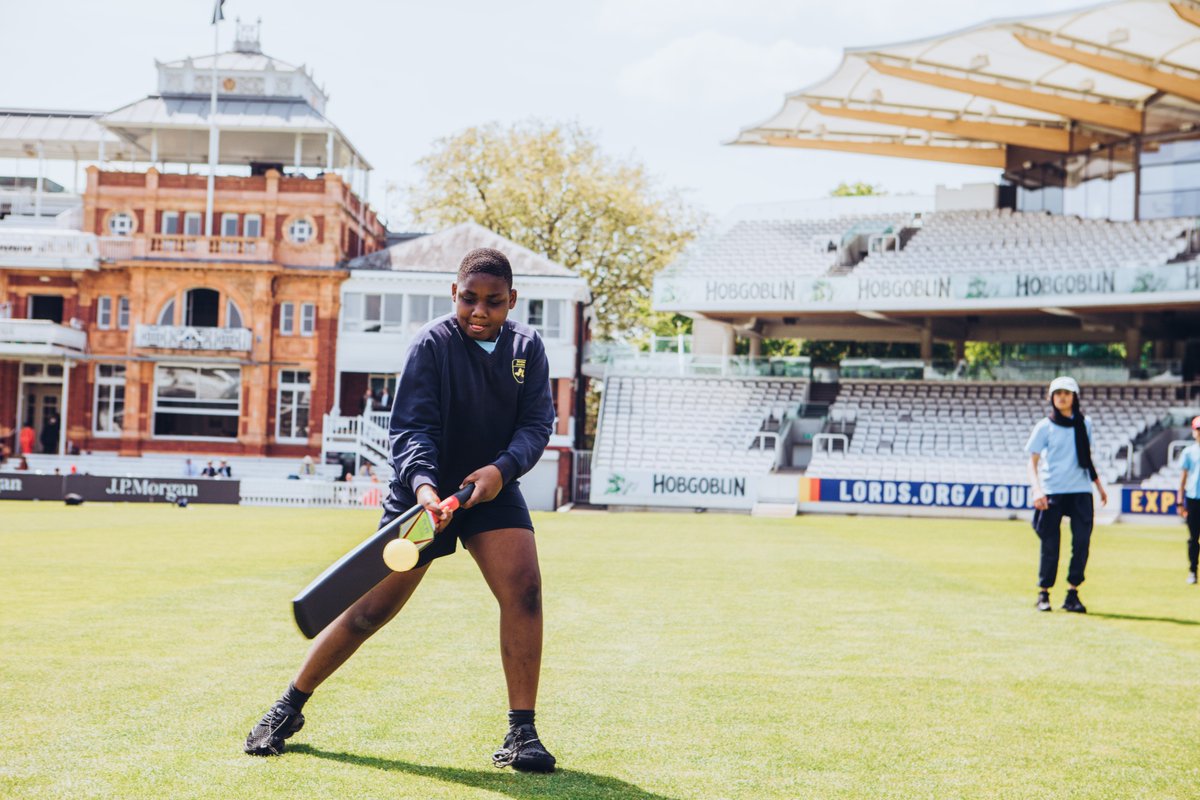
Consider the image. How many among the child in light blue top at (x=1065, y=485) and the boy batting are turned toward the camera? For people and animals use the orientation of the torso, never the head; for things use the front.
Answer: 2

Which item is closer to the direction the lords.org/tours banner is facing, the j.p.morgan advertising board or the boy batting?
the boy batting

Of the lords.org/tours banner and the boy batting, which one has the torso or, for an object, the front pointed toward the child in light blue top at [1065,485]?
the lords.org/tours banner

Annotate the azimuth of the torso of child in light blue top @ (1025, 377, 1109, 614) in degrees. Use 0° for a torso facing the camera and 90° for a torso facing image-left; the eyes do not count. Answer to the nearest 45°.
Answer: approximately 0°

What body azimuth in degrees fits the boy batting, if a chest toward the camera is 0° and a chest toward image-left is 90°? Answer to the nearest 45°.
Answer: approximately 0°

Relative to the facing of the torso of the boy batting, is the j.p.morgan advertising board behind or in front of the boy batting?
behind

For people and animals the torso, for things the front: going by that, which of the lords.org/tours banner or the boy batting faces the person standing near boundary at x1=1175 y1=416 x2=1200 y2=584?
the lords.org/tours banner

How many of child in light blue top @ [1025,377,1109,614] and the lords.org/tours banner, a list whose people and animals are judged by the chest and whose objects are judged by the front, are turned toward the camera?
2

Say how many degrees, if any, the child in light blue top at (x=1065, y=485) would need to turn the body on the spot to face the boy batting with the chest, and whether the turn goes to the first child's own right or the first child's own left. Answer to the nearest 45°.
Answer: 0° — they already face them
